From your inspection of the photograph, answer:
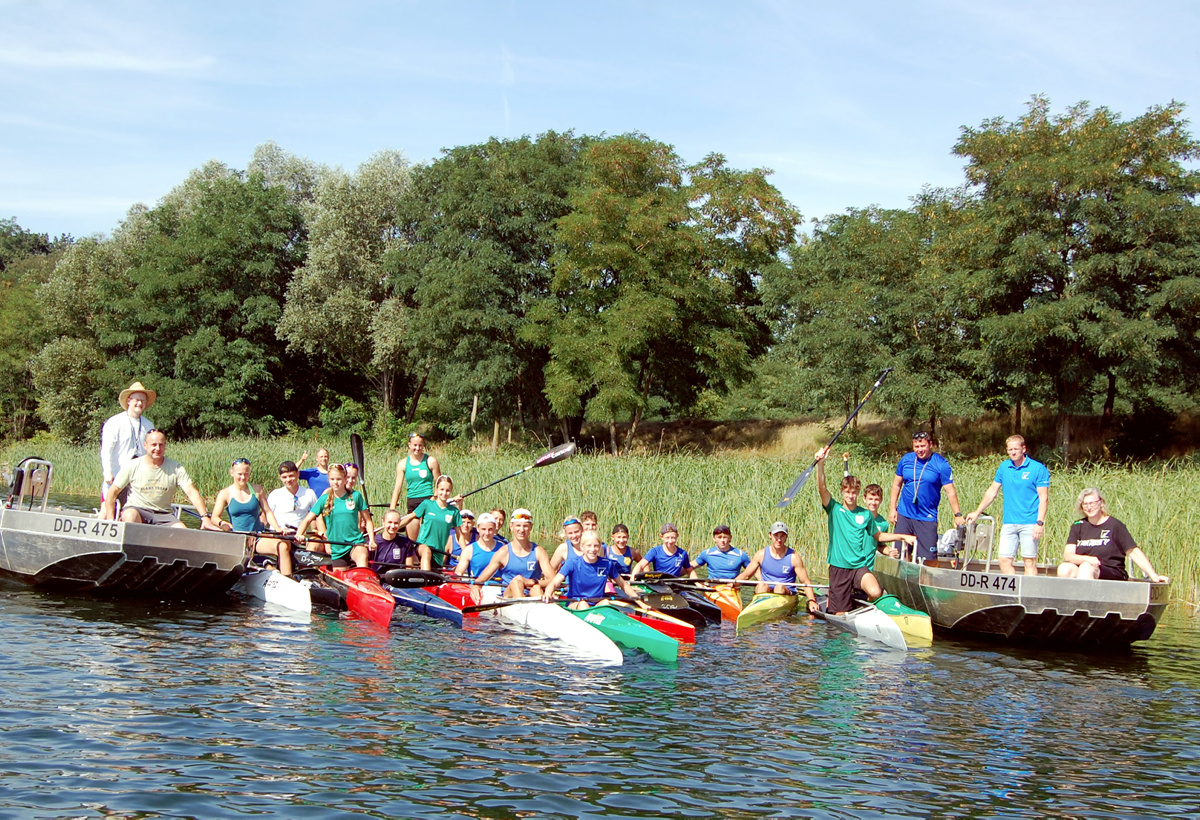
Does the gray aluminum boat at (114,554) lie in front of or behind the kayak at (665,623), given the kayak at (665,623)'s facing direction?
behind

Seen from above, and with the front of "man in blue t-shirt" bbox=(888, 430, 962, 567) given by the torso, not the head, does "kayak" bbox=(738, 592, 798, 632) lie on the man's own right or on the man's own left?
on the man's own right

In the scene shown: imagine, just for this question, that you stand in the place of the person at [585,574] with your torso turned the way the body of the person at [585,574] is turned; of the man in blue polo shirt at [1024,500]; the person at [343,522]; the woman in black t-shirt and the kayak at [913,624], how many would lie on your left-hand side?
3

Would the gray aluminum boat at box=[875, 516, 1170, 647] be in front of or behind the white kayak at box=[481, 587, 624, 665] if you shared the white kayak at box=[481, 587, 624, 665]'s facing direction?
in front

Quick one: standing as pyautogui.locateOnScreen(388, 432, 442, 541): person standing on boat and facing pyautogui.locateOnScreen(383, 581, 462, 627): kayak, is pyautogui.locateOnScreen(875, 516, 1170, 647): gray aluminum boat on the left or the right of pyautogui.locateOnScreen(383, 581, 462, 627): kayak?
left

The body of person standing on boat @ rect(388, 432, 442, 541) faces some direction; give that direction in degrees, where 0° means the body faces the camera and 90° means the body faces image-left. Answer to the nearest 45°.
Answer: approximately 0°
